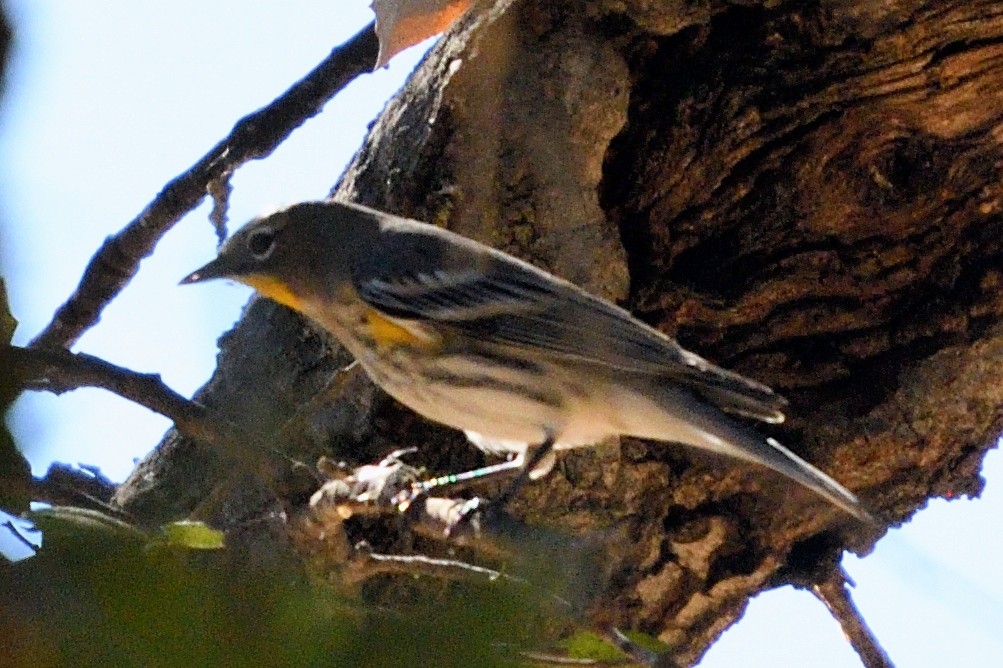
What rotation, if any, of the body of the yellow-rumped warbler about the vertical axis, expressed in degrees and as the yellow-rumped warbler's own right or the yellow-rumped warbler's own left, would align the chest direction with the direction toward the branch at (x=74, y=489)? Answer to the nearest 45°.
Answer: approximately 45° to the yellow-rumped warbler's own left

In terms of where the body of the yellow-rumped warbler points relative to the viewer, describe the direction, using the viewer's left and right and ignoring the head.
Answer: facing to the left of the viewer

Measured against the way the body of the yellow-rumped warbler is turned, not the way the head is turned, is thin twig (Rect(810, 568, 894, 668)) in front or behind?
behind

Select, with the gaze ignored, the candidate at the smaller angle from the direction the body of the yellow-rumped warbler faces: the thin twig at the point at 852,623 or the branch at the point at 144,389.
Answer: the branch

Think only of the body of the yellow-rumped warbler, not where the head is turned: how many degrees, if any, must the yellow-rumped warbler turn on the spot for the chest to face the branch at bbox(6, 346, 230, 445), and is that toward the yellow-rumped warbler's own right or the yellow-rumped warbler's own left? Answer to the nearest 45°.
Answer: approximately 45° to the yellow-rumped warbler's own left

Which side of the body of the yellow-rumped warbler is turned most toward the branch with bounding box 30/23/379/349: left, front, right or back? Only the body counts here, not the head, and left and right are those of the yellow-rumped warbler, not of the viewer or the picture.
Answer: front
